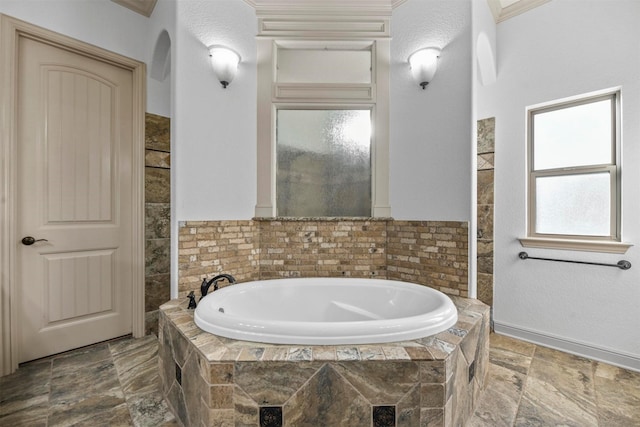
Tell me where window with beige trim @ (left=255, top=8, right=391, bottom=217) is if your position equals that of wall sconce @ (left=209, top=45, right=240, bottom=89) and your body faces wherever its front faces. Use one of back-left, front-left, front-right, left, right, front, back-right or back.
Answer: front-left

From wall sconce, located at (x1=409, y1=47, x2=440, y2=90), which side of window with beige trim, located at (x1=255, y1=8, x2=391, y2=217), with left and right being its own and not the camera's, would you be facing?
left

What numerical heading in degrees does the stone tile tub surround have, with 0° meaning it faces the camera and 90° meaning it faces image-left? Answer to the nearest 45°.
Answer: approximately 0°

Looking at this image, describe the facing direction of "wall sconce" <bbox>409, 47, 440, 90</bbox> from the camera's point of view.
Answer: facing the viewer and to the left of the viewer

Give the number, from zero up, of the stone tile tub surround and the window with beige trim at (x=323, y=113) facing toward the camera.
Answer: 2

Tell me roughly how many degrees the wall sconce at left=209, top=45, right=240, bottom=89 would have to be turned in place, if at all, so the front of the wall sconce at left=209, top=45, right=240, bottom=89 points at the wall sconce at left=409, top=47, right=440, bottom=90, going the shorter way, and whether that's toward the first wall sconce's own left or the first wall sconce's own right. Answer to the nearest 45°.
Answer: approximately 45° to the first wall sconce's own left

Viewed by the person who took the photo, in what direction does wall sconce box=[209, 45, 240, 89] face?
facing the viewer and to the right of the viewer

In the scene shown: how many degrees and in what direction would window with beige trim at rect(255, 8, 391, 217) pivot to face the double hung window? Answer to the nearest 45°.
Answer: approximately 90° to its left
